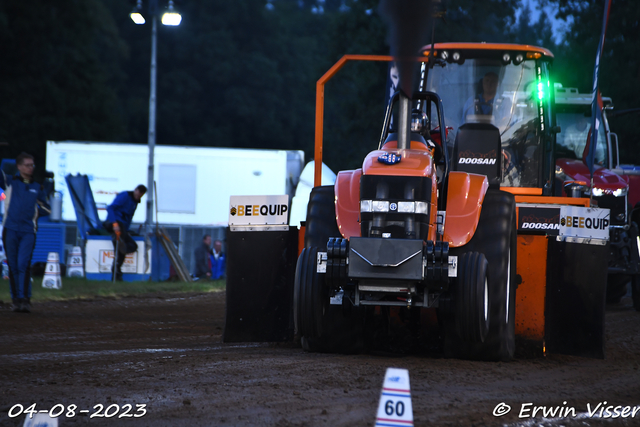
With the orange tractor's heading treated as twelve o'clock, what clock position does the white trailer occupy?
The white trailer is roughly at 5 o'clock from the orange tractor.

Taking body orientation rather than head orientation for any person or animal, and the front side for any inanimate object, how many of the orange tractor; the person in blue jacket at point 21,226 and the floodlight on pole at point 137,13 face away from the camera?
0

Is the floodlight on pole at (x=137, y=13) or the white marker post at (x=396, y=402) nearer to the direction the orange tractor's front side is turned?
the white marker post

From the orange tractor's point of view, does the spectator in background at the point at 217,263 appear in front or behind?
behind

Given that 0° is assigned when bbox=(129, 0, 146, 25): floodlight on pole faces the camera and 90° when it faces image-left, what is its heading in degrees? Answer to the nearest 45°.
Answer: approximately 45°

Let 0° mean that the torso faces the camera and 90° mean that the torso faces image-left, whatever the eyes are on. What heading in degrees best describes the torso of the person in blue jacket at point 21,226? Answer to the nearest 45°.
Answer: approximately 315°

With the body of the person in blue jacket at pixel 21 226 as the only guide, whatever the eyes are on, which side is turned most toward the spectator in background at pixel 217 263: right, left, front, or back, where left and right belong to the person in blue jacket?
back

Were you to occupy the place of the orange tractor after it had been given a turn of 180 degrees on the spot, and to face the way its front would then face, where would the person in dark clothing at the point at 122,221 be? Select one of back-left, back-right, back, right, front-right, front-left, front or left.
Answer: front-left

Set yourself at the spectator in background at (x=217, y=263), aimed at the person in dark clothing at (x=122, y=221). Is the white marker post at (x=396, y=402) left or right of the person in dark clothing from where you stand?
left

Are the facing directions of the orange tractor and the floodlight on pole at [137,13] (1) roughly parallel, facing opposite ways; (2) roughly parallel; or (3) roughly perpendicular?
roughly parallel

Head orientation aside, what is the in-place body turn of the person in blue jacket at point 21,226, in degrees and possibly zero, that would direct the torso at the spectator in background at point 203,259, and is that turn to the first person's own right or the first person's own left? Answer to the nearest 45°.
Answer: approximately 90° to the first person's own left

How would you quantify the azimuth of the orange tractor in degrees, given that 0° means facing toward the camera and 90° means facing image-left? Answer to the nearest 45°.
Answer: approximately 0°

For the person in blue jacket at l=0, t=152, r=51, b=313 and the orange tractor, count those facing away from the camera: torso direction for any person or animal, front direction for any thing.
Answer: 0

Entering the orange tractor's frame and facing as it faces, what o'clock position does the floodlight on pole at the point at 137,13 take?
The floodlight on pole is roughly at 5 o'clock from the orange tractor.
